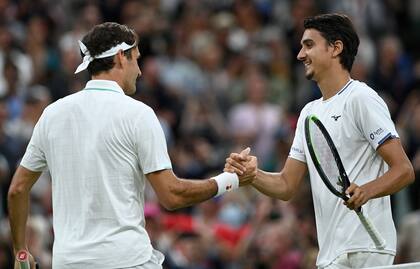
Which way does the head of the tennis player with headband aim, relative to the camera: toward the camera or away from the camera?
away from the camera

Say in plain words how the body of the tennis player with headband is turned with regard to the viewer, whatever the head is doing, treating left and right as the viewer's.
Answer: facing away from the viewer and to the right of the viewer
